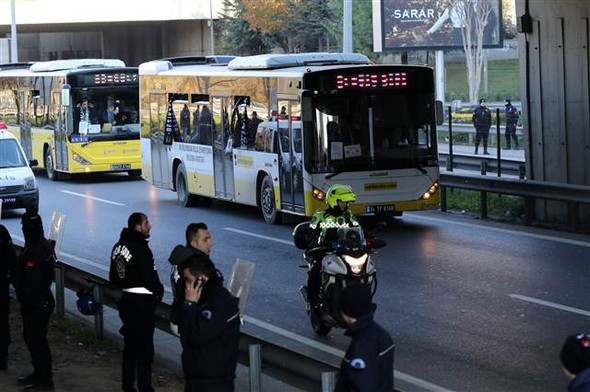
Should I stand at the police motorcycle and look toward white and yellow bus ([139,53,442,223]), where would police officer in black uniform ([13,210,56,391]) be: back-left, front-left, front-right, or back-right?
back-left

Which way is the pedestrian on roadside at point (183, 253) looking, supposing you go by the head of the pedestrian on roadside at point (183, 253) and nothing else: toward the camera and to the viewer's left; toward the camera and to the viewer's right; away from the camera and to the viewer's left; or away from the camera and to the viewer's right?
toward the camera and to the viewer's right

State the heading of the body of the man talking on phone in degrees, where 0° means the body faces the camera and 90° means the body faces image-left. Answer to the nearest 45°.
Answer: approximately 90°

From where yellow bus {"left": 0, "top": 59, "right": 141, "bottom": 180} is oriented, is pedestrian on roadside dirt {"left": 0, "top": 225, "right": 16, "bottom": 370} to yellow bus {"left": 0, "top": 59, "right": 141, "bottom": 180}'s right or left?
on its right

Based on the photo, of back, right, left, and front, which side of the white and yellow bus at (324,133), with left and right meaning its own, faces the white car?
right

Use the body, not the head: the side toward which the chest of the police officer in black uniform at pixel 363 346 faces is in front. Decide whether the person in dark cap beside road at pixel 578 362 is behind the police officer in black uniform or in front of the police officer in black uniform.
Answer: behind
